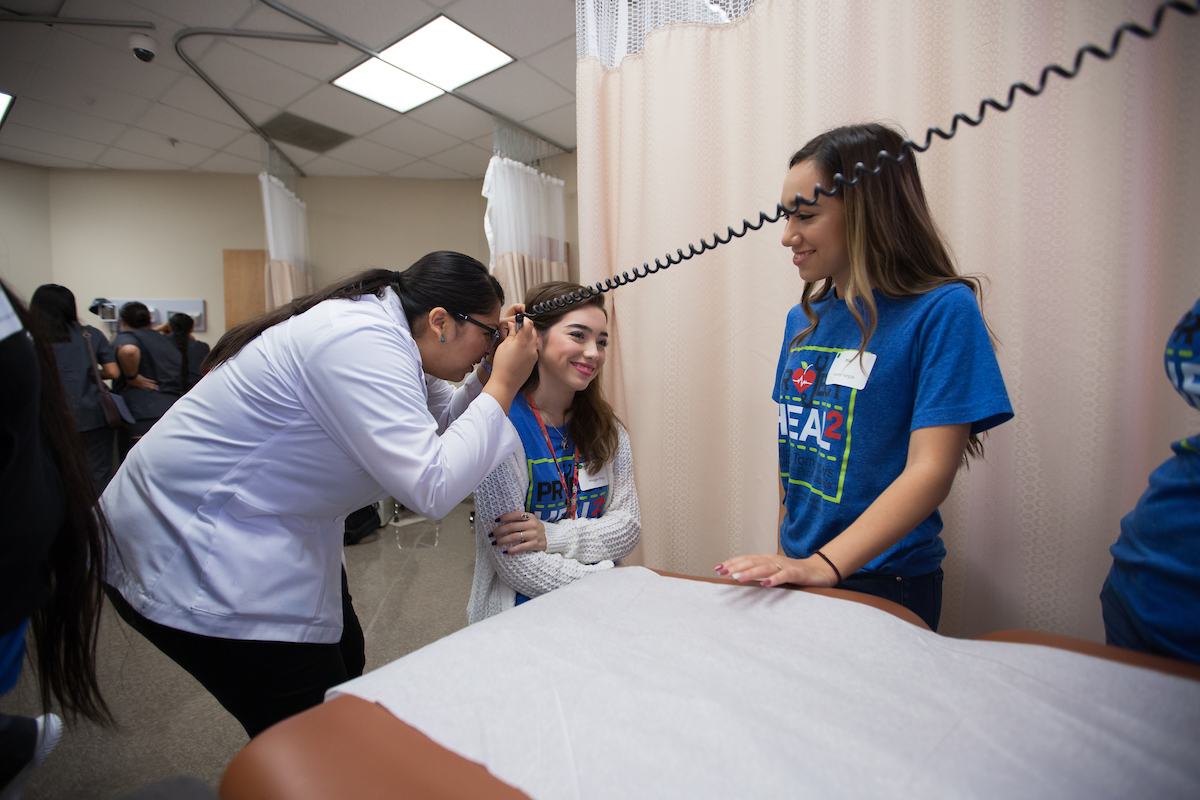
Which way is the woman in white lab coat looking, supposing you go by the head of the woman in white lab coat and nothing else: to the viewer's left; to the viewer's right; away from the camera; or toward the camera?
to the viewer's right

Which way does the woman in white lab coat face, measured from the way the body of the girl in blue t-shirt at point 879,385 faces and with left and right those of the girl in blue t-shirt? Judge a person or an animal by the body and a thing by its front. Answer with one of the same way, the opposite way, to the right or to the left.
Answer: the opposite way

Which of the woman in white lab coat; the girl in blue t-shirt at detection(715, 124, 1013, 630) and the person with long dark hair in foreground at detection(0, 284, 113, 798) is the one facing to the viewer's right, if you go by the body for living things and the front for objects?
the woman in white lab coat

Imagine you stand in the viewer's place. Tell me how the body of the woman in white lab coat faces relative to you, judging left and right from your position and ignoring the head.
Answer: facing to the right of the viewer

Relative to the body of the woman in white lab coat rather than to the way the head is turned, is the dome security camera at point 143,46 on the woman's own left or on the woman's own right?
on the woman's own left

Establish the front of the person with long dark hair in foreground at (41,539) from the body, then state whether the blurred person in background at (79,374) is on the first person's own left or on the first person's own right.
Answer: on the first person's own right

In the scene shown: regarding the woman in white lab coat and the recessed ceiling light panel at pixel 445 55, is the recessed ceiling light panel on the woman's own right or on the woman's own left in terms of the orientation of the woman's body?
on the woman's own left

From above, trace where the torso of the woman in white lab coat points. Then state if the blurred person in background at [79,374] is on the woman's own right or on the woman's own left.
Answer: on the woman's own left

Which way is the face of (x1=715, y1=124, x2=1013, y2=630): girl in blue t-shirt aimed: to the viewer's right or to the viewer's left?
to the viewer's left

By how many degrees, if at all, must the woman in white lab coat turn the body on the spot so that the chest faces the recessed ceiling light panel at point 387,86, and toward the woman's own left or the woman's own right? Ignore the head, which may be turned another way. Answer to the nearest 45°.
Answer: approximately 90° to the woman's own left

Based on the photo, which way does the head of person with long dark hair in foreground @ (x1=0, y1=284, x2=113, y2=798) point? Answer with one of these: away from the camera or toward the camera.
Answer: away from the camera
